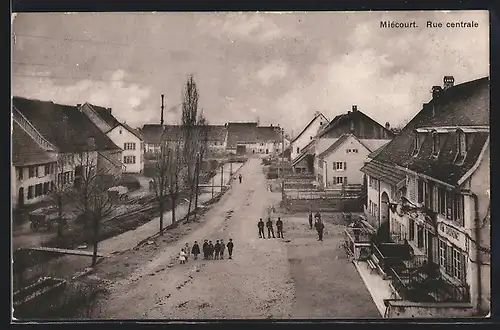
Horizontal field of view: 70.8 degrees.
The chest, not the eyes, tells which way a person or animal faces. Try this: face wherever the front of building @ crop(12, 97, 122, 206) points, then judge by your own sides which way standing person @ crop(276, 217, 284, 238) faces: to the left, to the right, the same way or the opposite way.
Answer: to the right

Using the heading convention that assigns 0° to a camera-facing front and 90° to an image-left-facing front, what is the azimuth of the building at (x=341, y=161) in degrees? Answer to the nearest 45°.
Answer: approximately 0°

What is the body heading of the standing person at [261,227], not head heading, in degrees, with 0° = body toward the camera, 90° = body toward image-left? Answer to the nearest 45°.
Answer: approximately 0°

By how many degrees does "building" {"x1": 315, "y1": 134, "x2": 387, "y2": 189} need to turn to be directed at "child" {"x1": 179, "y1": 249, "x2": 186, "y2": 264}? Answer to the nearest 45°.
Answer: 0° — it already faces them
